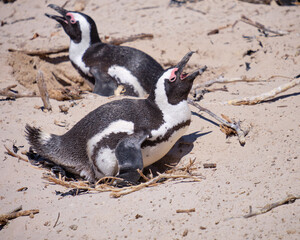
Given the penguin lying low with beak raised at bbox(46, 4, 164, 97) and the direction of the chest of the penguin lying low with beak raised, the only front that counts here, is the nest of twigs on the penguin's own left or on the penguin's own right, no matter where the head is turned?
on the penguin's own left

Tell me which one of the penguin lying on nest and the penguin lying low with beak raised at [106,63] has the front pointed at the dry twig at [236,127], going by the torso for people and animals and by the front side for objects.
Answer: the penguin lying on nest

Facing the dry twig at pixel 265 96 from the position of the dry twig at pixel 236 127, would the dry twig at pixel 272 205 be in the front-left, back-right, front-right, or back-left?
back-right

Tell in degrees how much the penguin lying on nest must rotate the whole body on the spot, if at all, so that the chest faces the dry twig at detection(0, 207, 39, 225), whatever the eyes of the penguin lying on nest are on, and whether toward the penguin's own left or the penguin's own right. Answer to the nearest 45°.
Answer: approximately 135° to the penguin's own right

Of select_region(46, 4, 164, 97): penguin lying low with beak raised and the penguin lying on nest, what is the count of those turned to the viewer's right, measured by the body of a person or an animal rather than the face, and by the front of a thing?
1

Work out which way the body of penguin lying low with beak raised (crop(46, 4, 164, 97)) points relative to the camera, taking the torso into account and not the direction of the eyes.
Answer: to the viewer's left

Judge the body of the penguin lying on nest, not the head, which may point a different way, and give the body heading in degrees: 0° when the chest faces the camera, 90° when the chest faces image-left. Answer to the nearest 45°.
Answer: approximately 270°

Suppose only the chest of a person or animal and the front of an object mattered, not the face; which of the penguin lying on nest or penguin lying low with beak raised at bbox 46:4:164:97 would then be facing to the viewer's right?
the penguin lying on nest

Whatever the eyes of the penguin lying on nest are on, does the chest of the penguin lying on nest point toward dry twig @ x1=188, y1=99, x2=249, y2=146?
yes
